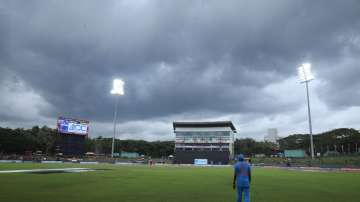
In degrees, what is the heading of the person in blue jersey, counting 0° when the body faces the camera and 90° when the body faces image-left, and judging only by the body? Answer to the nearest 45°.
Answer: approximately 180°
